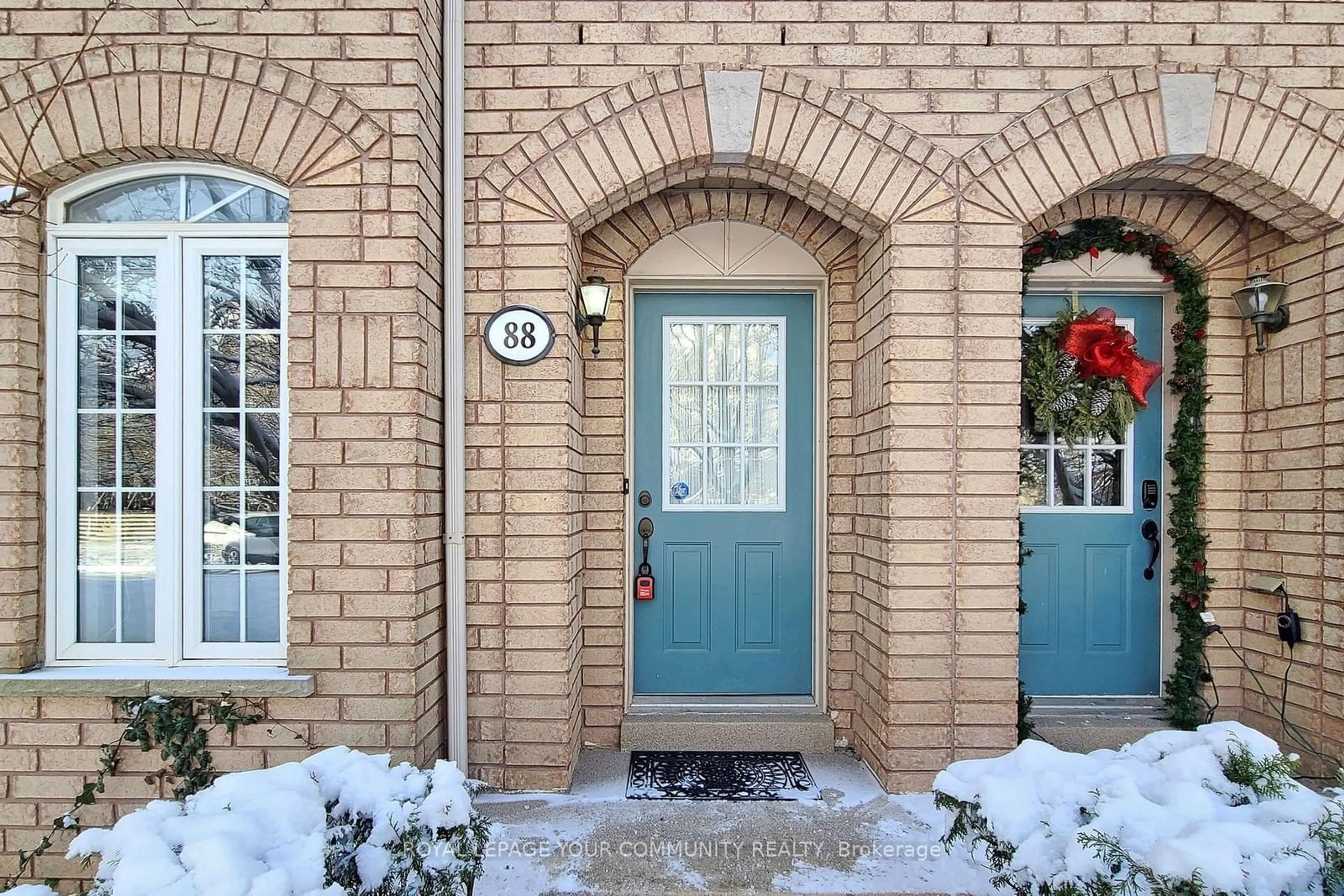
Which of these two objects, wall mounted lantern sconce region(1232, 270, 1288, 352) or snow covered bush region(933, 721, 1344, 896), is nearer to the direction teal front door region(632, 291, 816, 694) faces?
the snow covered bush

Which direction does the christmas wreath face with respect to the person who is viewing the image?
facing the viewer

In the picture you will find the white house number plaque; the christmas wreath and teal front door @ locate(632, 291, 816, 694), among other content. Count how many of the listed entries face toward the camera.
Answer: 3

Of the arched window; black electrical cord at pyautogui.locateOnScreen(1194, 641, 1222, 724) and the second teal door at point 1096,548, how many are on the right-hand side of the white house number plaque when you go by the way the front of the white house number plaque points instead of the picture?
1

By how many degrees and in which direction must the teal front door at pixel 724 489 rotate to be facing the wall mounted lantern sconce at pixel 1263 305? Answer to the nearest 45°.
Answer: approximately 90° to its left

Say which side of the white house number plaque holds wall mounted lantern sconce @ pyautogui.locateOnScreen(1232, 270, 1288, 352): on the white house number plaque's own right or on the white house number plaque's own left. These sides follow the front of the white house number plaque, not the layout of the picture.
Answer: on the white house number plaque's own left

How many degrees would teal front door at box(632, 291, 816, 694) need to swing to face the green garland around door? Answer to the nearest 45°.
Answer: approximately 90° to its left

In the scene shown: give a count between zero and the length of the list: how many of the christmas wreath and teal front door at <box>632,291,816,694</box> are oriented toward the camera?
2

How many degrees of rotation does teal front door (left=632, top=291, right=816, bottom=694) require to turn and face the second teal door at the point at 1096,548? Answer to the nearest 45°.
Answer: approximately 90° to its left

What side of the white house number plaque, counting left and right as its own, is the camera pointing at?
front

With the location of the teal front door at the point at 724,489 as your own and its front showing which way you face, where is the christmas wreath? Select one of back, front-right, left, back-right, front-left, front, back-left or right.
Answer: left
